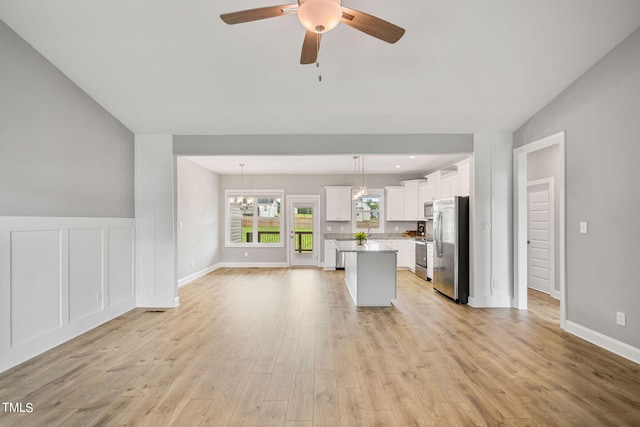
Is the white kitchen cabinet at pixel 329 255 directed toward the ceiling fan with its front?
yes

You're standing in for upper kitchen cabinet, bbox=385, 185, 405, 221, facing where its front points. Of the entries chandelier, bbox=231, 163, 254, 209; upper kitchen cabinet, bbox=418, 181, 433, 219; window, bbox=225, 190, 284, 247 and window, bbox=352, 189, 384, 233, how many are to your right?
3

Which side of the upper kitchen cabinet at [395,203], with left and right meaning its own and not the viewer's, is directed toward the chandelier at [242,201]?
right

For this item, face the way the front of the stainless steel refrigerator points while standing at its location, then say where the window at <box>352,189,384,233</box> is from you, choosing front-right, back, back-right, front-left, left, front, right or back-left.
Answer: right

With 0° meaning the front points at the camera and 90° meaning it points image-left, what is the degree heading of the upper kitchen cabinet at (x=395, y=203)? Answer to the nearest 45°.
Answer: approximately 0°

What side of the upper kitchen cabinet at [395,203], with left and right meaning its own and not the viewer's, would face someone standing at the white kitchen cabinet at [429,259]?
front

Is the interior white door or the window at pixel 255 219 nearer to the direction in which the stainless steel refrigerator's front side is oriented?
the window

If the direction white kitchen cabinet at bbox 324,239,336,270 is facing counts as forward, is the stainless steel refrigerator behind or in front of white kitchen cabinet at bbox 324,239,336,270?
in front

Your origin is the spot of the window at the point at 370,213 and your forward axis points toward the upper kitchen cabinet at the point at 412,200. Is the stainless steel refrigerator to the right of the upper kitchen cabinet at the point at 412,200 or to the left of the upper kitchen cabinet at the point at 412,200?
right

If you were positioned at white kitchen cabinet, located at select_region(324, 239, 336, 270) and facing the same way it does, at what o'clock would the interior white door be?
The interior white door is roughly at 10 o'clock from the white kitchen cabinet.

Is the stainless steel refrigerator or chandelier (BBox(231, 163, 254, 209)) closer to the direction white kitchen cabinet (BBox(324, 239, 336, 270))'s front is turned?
the stainless steel refrigerator

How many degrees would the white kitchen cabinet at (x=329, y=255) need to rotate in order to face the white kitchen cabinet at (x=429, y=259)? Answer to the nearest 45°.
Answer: approximately 45° to its left

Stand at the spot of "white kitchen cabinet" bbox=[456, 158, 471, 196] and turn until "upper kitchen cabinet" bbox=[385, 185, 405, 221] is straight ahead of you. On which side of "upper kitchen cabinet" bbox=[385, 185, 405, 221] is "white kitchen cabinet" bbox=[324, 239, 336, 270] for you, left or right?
left
